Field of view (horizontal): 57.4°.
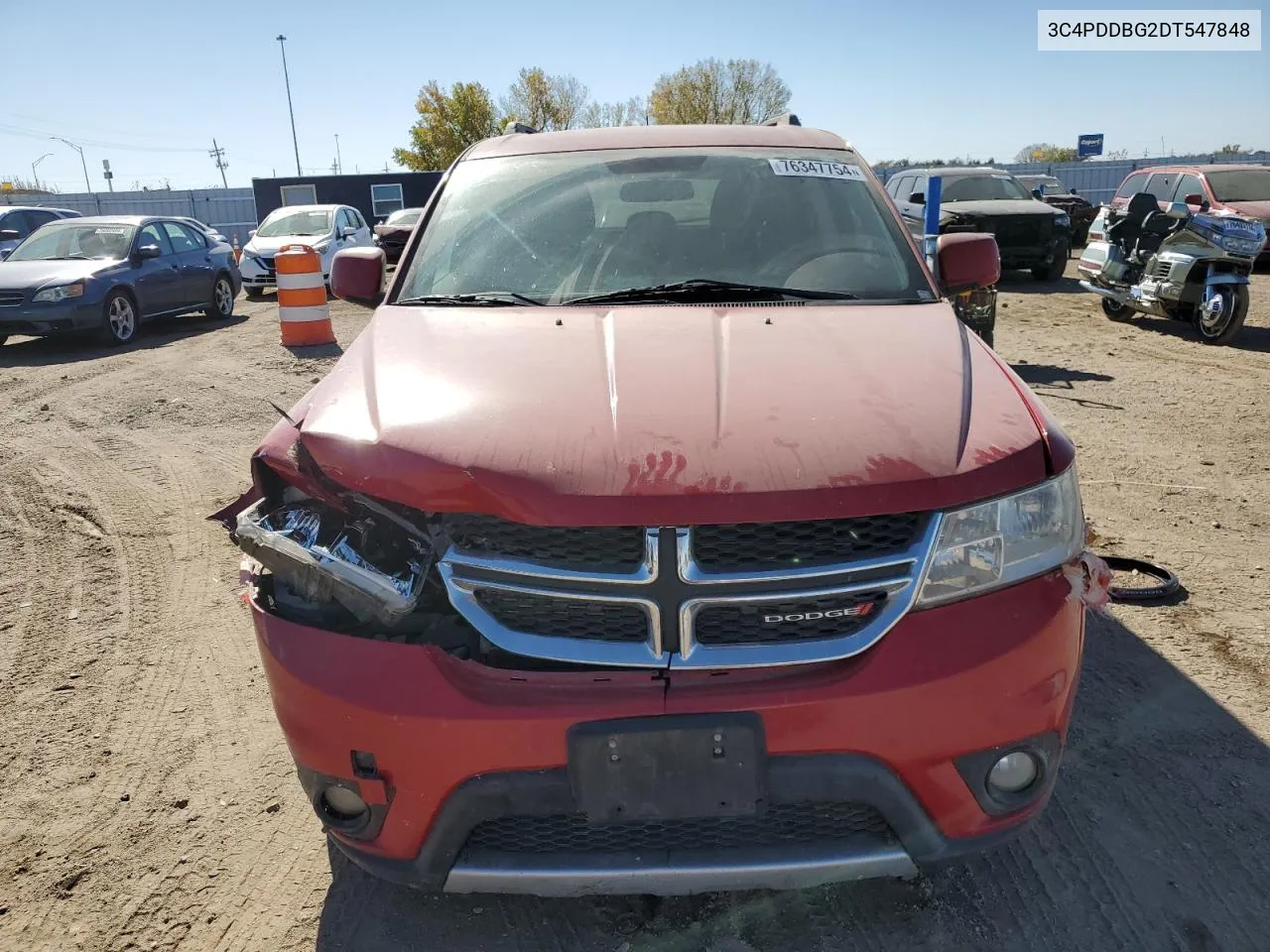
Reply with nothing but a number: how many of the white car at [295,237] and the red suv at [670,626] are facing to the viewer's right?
0

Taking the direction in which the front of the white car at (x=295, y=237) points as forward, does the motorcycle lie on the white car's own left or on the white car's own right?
on the white car's own left

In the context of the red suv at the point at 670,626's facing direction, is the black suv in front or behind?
behind

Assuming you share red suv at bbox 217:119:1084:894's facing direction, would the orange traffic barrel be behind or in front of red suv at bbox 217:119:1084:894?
behind

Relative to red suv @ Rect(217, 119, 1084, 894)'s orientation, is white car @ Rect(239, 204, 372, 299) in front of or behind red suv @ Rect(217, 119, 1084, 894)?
behind

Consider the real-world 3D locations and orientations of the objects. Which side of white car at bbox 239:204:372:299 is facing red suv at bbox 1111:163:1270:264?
left

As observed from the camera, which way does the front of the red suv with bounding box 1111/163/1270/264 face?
facing the viewer and to the right of the viewer

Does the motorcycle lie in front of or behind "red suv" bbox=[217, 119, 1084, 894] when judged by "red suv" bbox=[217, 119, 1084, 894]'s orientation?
behind

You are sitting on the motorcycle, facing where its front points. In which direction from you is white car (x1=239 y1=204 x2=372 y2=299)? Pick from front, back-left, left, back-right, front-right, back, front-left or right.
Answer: back-right
